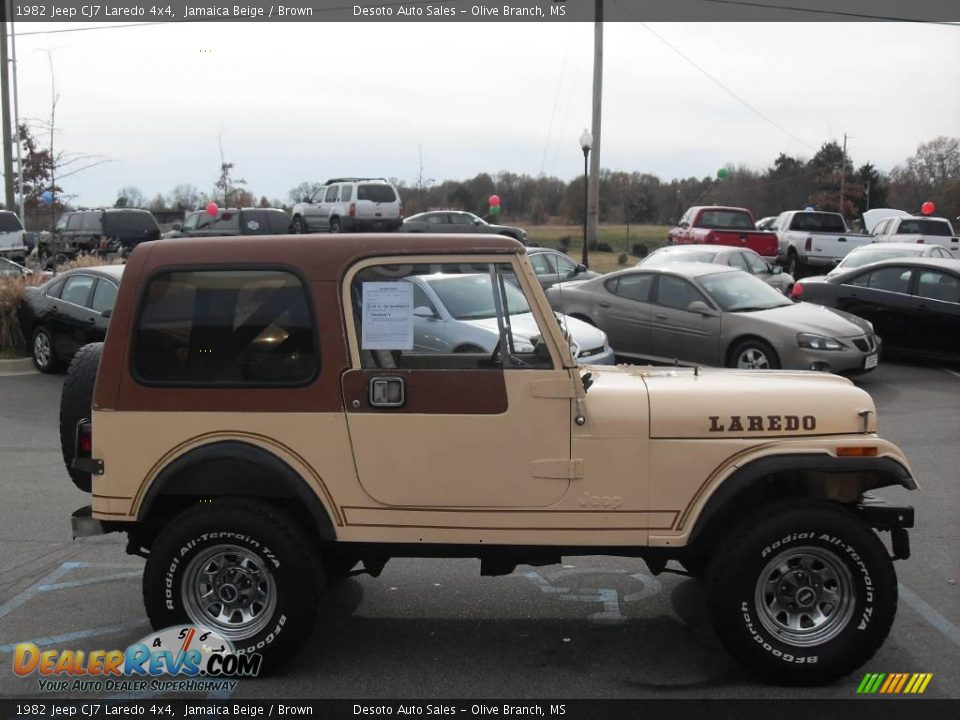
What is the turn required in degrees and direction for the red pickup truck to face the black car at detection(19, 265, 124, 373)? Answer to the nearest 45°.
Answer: approximately 90° to its left

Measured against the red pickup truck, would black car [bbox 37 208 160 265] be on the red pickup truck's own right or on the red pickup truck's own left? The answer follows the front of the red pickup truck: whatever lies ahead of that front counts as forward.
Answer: on the red pickup truck's own left

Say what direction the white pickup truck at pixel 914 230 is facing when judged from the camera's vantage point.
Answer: facing away from the viewer and to the left of the viewer

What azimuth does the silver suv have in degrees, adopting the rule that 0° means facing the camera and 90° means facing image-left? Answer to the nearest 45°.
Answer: approximately 135°

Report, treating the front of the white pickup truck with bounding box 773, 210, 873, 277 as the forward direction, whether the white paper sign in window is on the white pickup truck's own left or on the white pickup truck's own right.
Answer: on the white pickup truck's own left

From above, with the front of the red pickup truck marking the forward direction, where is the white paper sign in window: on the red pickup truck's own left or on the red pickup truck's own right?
on the red pickup truck's own left

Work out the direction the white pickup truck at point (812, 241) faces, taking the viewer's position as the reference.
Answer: facing away from the viewer and to the left of the viewer

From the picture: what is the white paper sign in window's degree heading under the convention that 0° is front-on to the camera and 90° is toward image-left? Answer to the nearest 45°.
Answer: approximately 0°

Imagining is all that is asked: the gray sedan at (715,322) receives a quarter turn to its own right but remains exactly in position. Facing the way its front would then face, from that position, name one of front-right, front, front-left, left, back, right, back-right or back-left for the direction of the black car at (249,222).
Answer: right

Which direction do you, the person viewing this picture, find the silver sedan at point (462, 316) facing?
facing the viewer and to the right of the viewer
